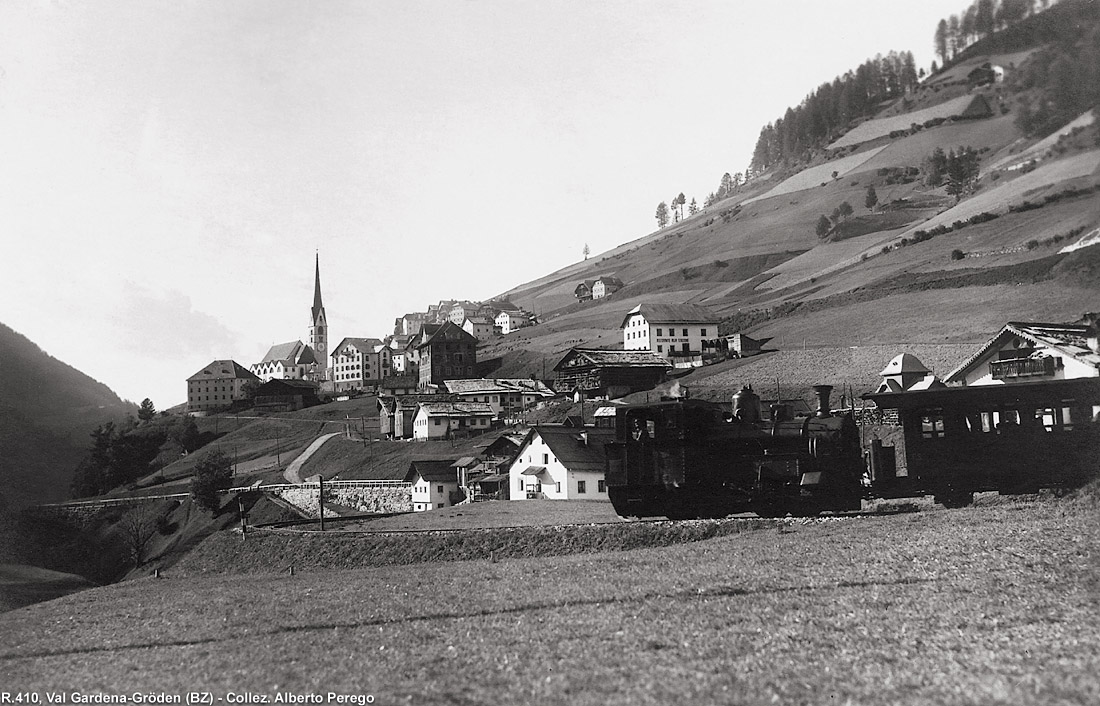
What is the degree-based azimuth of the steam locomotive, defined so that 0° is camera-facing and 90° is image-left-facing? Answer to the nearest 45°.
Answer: approximately 270°

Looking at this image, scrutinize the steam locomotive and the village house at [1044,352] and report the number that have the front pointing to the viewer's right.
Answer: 1

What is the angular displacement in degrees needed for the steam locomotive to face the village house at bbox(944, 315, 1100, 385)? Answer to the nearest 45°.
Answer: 0° — it already faces it

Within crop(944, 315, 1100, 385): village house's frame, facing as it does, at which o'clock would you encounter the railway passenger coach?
The railway passenger coach is roughly at 11 o'clock from the village house.

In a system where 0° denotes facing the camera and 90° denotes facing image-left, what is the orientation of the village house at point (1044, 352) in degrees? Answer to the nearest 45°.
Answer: approximately 45°
